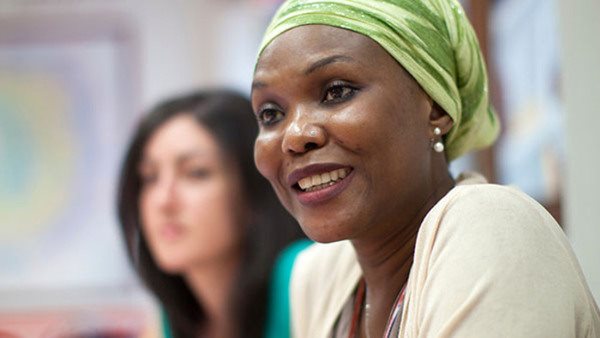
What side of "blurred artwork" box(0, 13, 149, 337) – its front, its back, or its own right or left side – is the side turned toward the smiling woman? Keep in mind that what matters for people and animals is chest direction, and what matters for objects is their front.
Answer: front

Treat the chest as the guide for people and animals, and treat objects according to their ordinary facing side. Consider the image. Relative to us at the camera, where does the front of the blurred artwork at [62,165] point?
facing the viewer

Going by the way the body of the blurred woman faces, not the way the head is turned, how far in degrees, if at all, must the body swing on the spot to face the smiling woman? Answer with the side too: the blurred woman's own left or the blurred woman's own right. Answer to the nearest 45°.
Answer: approximately 45° to the blurred woman's own left

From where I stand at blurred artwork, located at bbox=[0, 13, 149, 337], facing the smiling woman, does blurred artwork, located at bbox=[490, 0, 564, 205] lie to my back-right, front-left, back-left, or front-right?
front-left

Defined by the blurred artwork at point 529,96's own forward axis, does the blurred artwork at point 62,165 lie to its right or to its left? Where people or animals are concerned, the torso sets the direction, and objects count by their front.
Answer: on its right

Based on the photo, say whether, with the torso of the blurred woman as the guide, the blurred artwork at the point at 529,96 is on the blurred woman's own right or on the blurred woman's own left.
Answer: on the blurred woman's own left

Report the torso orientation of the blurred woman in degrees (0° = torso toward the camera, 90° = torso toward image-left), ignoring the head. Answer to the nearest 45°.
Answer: approximately 45°

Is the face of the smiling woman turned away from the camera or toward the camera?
toward the camera

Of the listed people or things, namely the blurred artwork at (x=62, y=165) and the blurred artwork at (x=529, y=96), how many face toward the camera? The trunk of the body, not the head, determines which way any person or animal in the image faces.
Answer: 2

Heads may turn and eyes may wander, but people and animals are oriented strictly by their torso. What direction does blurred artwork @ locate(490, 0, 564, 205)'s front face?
toward the camera

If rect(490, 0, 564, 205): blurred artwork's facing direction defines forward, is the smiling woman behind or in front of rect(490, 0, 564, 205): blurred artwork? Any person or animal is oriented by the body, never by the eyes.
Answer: in front

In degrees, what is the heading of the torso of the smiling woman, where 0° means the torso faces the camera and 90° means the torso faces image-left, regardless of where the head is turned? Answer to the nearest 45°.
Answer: approximately 45°
